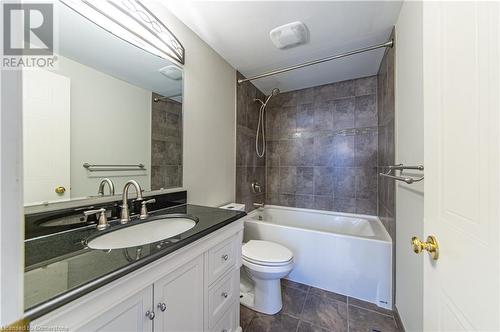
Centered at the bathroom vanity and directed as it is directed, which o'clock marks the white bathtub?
The white bathtub is roughly at 10 o'clock from the bathroom vanity.

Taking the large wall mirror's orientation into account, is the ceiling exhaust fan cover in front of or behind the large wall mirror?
in front

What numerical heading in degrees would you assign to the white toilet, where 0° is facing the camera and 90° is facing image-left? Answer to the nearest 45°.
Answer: approximately 315°

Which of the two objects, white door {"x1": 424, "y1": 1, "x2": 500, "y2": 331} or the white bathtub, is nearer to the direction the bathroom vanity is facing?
the white door

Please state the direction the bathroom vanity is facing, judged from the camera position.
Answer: facing the viewer and to the right of the viewer

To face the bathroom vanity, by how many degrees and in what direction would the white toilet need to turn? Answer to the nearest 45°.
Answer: approximately 90° to its right

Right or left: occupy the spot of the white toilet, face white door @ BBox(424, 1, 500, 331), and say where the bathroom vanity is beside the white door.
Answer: right

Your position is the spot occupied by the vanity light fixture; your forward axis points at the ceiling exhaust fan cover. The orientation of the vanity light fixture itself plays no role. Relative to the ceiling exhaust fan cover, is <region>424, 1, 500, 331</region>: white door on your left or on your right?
right
